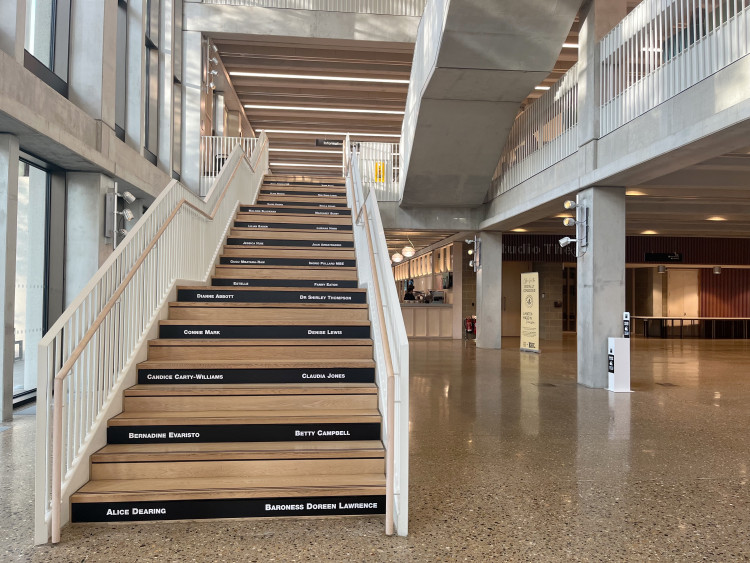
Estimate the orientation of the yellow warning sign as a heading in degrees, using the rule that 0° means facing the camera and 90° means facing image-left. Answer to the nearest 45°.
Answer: approximately 0°

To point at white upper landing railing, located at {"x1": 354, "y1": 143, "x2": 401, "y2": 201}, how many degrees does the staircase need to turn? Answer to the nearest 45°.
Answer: approximately 180°

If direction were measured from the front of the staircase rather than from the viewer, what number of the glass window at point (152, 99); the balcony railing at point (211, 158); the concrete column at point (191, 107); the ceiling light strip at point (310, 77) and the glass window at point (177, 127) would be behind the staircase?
5

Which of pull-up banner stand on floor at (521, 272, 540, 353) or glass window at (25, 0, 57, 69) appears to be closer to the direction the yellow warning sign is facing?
the glass window

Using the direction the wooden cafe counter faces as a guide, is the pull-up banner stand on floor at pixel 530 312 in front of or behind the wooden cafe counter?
in front

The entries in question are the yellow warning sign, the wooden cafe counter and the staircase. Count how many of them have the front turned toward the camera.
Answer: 3

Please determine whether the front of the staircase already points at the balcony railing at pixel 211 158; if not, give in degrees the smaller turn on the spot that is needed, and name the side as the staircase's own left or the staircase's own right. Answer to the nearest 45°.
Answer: approximately 180°
